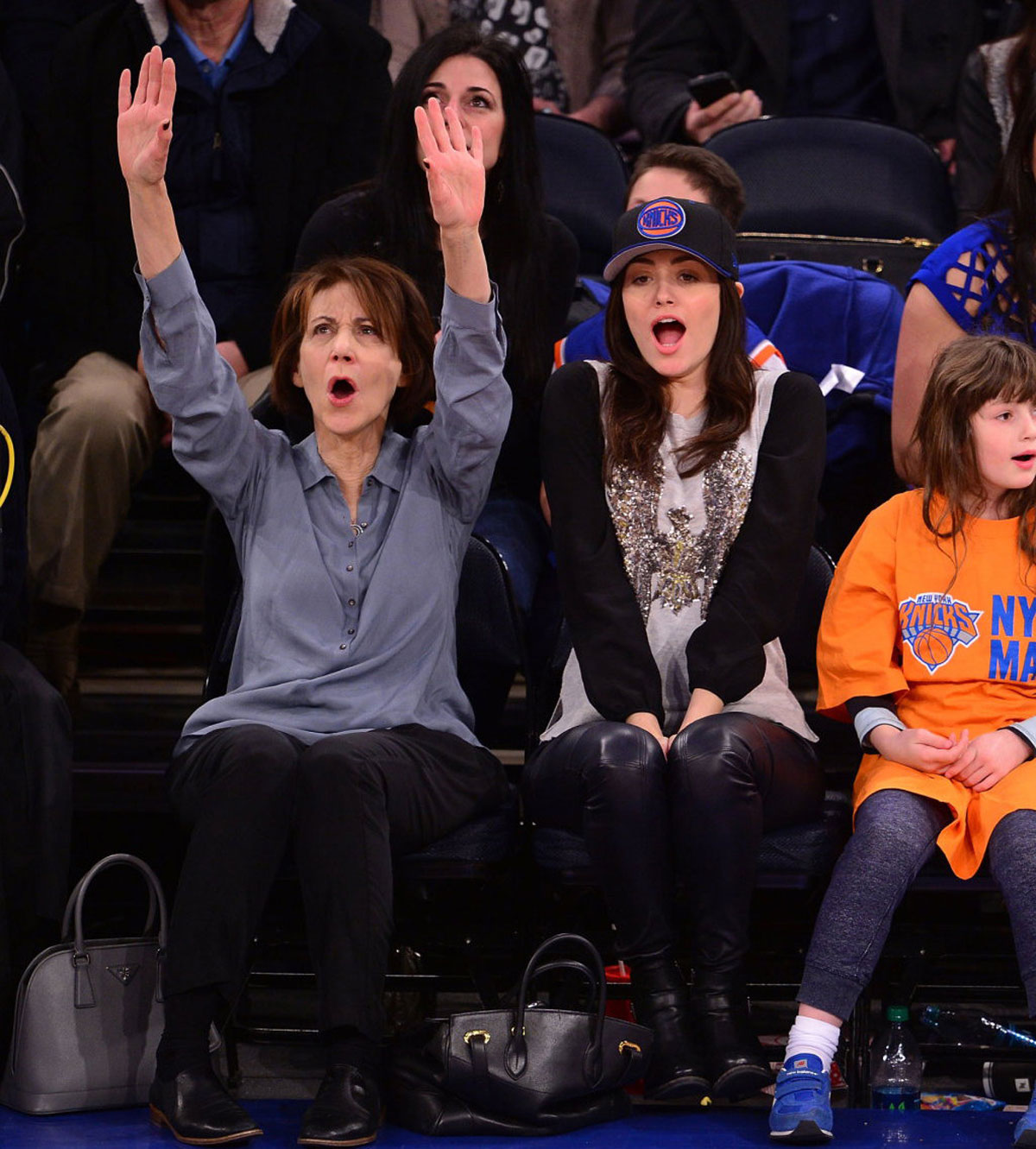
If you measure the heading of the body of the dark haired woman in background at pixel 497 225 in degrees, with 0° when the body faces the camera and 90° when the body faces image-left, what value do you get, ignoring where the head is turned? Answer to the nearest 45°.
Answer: approximately 0°

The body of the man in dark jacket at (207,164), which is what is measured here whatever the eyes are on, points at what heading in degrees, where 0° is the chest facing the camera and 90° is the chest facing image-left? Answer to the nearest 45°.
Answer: approximately 0°
